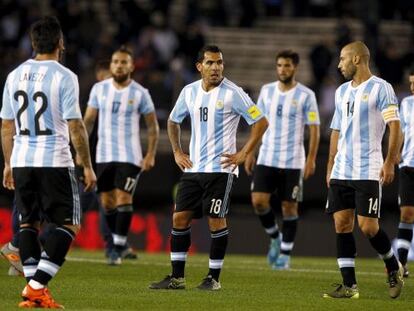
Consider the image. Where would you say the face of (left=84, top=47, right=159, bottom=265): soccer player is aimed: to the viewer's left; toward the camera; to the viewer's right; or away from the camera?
toward the camera

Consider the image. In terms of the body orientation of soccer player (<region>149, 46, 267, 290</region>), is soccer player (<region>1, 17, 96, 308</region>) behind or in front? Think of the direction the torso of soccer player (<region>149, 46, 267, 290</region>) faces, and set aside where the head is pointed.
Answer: in front

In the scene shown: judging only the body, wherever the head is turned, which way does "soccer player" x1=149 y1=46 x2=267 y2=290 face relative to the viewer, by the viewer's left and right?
facing the viewer and to the left of the viewer

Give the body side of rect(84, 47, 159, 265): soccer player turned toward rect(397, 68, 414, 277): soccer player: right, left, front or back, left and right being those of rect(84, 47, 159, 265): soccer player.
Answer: left

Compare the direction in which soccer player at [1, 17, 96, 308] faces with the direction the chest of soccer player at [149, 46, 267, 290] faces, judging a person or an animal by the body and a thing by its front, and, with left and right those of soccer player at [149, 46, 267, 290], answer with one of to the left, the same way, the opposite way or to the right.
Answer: the opposite way

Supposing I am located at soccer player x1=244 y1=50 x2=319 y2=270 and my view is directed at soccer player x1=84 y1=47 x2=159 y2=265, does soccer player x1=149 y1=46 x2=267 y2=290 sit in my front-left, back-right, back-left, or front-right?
front-left

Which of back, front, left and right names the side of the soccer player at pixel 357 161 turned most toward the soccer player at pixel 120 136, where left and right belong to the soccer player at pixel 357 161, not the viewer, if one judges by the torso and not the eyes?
right

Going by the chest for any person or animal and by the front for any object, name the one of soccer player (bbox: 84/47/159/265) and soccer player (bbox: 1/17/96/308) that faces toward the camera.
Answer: soccer player (bbox: 84/47/159/265)

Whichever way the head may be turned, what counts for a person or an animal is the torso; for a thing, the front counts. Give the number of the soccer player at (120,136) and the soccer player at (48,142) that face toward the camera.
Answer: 1

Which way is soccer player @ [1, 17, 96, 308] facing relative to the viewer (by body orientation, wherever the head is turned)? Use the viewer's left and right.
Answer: facing away from the viewer and to the right of the viewer

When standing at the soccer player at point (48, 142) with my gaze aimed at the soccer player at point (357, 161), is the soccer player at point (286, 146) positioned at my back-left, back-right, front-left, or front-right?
front-left

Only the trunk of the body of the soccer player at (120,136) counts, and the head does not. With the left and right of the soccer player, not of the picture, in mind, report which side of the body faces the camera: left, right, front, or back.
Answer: front

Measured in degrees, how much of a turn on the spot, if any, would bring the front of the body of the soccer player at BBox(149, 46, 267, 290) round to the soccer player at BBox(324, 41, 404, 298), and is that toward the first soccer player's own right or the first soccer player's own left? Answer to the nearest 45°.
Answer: approximately 135° to the first soccer player's own left

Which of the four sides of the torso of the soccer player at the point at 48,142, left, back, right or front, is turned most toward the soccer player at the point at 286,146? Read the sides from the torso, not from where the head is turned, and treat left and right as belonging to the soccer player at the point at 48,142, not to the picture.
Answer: front
